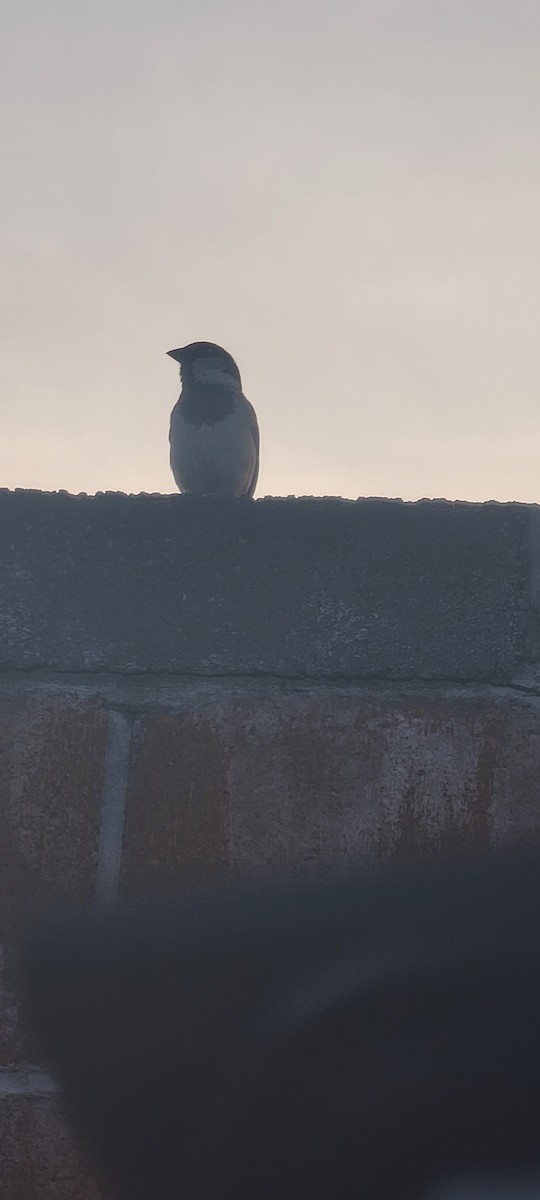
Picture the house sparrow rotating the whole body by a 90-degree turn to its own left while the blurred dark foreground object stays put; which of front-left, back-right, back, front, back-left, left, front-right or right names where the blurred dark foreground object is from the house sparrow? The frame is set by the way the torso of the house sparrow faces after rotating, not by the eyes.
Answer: front-right

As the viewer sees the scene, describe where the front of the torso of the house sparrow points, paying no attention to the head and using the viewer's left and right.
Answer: facing the viewer and to the left of the viewer
